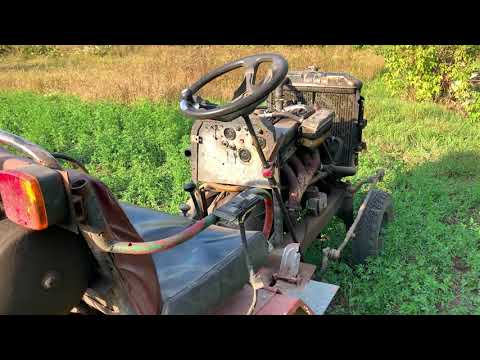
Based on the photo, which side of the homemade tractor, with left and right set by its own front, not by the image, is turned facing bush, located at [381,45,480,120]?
front

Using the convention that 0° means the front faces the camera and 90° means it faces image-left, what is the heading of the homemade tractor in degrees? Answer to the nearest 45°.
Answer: approximately 225°
